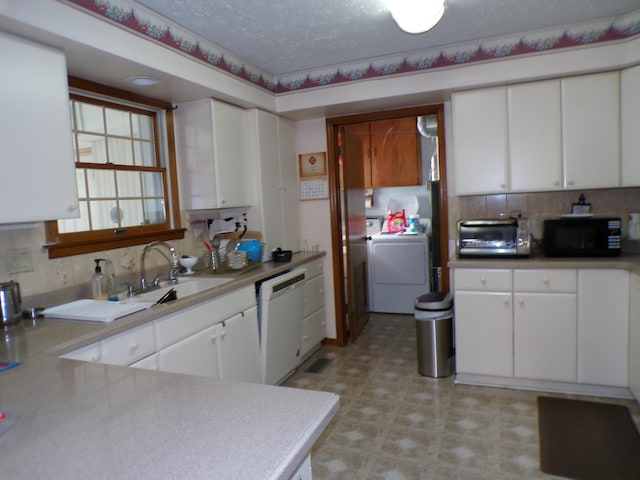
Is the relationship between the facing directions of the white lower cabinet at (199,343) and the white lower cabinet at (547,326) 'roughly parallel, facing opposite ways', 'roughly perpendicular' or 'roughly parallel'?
roughly perpendicular

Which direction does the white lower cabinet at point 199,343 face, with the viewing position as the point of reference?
facing the viewer and to the right of the viewer

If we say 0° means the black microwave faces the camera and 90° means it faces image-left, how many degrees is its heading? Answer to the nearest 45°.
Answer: approximately 0°

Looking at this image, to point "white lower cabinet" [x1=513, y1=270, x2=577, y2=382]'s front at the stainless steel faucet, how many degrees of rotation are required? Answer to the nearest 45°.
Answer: approximately 45° to its right

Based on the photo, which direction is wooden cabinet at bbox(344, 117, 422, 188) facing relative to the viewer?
toward the camera

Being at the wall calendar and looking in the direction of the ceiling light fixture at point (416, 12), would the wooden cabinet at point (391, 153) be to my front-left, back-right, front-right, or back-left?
back-left

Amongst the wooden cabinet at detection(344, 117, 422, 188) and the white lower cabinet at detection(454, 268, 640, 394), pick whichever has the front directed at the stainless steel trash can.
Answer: the wooden cabinet

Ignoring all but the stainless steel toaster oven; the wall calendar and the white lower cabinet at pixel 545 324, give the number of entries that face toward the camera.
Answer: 3

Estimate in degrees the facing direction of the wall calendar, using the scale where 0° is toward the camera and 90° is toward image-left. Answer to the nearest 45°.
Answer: approximately 0°

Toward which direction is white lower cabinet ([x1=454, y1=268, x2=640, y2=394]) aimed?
toward the camera

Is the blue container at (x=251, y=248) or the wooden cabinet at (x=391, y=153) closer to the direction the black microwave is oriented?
the blue container
